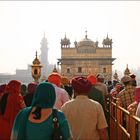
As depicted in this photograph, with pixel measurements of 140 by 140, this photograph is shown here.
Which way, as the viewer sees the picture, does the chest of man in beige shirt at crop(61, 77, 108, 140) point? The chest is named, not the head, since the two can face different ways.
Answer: away from the camera

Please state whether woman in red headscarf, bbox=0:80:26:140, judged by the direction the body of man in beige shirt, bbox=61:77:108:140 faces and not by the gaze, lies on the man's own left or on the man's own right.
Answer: on the man's own left
